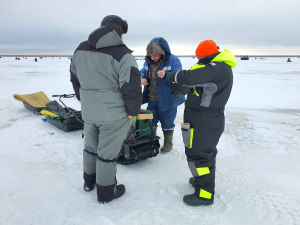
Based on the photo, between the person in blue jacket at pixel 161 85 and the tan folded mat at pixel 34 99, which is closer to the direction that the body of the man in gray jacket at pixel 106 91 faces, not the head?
the person in blue jacket

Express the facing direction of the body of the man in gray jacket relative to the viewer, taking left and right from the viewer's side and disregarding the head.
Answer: facing away from the viewer and to the right of the viewer

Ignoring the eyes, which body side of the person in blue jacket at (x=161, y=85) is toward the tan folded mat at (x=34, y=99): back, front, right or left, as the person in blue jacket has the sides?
right

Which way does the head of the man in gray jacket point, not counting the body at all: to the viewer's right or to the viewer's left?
to the viewer's right

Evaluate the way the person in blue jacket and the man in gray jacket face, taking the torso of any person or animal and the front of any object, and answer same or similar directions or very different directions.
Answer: very different directions

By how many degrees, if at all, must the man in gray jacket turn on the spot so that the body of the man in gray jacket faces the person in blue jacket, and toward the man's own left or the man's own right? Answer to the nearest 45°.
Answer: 0° — they already face them

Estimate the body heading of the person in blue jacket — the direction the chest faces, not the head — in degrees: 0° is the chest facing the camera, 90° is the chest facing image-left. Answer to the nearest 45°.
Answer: approximately 45°

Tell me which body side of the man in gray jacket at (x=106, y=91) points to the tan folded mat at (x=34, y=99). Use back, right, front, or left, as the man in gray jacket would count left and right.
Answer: left
